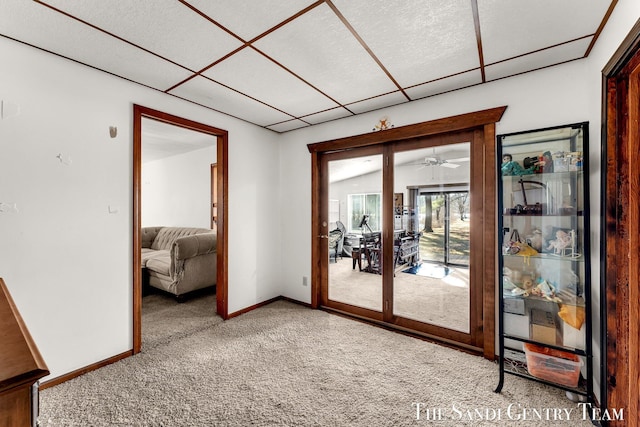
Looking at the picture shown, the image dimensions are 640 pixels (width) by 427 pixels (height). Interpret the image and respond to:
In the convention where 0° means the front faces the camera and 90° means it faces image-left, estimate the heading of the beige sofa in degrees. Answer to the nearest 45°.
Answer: approximately 45°

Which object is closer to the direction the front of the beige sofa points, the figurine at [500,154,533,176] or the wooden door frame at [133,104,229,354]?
the wooden door frame

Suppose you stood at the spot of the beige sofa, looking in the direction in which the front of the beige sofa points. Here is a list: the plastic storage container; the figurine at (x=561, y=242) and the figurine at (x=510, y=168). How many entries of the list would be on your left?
3

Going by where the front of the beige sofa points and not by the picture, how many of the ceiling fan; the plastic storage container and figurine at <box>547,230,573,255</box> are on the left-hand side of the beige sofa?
3

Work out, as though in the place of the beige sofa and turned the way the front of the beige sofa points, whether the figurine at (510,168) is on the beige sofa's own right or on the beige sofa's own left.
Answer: on the beige sofa's own left

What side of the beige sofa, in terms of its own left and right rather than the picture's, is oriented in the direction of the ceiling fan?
left

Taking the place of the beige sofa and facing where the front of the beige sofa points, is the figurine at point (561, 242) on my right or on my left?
on my left
